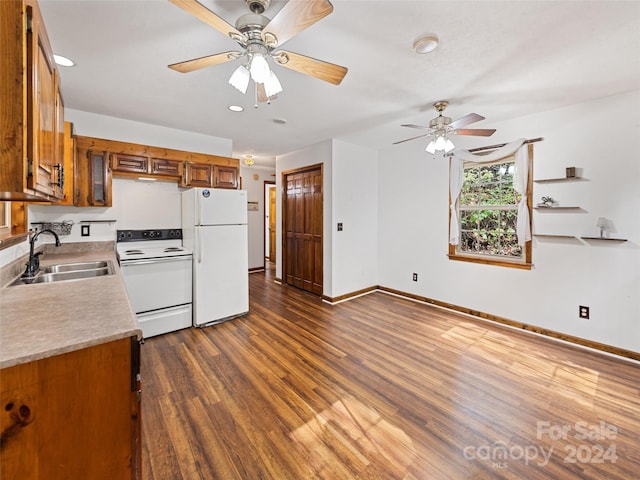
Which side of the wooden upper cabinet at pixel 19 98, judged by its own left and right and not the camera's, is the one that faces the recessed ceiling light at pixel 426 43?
front

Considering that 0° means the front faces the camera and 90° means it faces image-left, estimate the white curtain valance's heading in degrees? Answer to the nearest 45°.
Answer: approximately 0°

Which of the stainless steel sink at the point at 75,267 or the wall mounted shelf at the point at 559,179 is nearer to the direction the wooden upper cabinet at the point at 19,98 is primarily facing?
the wall mounted shelf

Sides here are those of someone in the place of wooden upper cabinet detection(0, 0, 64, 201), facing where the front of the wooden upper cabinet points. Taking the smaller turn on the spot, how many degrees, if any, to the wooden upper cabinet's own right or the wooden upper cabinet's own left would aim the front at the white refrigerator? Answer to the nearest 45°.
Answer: approximately 45° to the wooden upper cabinet's own left

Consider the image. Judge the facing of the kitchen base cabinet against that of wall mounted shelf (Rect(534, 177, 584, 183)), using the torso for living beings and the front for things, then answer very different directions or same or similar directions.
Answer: very different directions

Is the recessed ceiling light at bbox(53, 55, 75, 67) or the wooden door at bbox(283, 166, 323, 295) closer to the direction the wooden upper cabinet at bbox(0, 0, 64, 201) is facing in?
the wooden door

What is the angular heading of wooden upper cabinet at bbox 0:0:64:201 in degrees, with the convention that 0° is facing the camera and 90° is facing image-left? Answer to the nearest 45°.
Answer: approximately 270°
